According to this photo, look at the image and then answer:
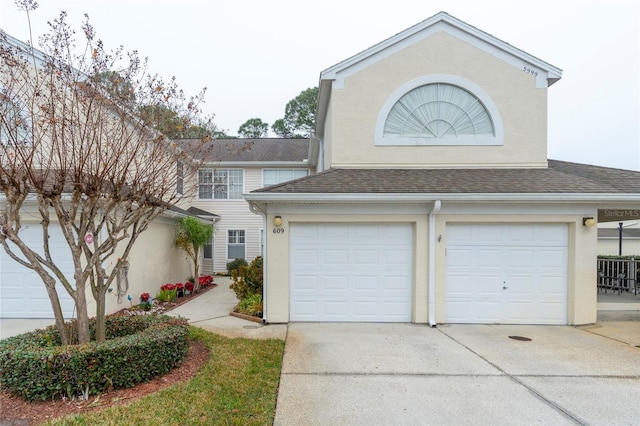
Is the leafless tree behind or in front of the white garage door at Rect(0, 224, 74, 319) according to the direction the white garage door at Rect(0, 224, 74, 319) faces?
in front

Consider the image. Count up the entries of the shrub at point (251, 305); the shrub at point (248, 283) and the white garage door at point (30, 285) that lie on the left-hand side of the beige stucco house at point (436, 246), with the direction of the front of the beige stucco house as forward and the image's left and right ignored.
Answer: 0

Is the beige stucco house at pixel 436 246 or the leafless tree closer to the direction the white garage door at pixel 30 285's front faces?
the leafless tree

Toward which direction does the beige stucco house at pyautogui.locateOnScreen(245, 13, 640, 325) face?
toward the camera

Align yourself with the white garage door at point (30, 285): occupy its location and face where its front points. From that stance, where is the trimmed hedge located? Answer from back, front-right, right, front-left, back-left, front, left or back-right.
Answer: front

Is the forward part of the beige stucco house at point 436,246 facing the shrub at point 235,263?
no

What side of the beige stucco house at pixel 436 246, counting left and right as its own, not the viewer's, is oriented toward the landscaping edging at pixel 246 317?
right

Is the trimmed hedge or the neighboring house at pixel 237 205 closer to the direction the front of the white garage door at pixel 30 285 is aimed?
the trimmed hedge

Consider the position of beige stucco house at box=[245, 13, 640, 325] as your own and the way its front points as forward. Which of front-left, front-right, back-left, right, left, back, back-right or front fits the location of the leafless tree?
front-right

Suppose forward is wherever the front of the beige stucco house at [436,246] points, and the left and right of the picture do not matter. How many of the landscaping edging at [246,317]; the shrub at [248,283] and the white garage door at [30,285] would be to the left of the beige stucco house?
0
